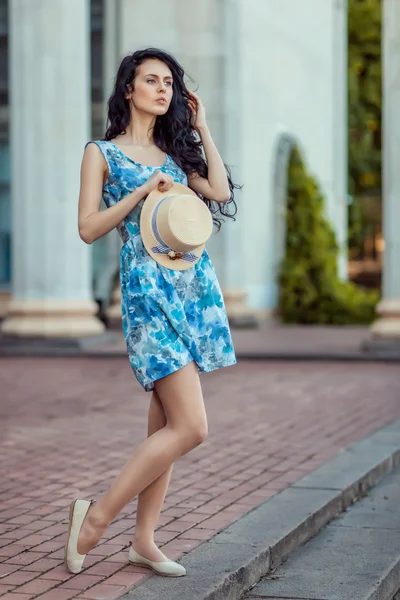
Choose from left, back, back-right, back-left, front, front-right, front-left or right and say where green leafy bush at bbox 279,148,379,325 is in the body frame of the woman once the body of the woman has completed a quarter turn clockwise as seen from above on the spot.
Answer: back-right

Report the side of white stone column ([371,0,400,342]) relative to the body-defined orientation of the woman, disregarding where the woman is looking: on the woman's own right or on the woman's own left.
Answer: on the woman's own left

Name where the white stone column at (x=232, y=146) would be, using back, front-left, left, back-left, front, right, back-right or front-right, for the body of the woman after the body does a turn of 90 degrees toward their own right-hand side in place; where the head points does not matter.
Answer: back-right

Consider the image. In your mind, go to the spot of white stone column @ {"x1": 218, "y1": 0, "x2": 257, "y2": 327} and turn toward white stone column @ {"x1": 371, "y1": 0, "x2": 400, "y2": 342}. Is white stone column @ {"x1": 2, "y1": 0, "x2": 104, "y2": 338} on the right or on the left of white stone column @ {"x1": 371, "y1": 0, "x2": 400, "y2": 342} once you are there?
right

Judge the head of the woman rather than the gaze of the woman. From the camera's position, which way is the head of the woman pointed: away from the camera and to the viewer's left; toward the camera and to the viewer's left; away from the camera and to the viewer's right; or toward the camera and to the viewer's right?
toward the camera and to the viewer's right

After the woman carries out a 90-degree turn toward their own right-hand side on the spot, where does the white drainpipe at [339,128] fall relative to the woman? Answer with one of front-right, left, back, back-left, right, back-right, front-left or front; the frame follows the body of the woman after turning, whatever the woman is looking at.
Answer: back-right

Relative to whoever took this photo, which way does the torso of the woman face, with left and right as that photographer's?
facing the viewer and to the right of the viewer
